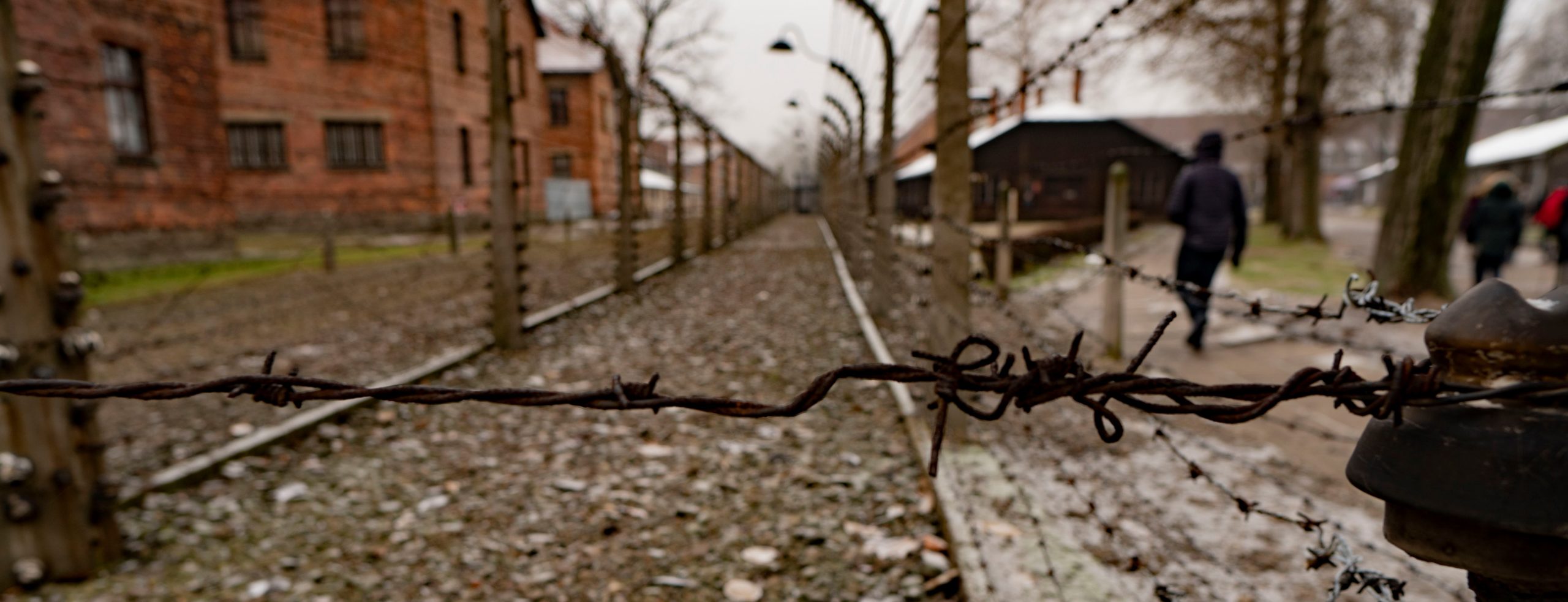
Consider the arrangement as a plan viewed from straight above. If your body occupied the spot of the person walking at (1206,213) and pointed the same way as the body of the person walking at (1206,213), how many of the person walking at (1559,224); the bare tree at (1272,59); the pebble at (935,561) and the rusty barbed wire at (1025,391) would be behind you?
2

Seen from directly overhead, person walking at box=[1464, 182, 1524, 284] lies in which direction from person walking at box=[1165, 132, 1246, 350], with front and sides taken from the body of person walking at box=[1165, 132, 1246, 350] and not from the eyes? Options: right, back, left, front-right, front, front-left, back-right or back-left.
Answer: front-right

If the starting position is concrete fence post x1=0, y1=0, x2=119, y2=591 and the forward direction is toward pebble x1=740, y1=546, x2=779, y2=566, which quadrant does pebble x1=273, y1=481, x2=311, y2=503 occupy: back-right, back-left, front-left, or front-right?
front-left

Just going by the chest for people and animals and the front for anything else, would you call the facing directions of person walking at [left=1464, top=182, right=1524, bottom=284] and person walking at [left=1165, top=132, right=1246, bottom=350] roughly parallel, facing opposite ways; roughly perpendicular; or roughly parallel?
roughly parallel

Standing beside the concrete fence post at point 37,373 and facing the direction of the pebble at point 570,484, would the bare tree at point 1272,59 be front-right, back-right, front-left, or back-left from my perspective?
front-left

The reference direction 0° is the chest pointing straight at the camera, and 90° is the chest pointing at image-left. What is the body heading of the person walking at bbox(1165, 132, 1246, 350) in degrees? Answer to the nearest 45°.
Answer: approximately 180°

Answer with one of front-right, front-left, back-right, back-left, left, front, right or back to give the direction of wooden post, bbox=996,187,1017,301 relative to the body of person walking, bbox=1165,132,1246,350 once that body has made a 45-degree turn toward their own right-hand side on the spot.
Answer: left

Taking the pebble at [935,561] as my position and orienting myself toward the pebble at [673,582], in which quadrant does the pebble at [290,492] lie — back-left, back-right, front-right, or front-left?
front-right

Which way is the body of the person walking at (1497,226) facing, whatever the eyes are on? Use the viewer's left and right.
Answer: facing away from the viewer
